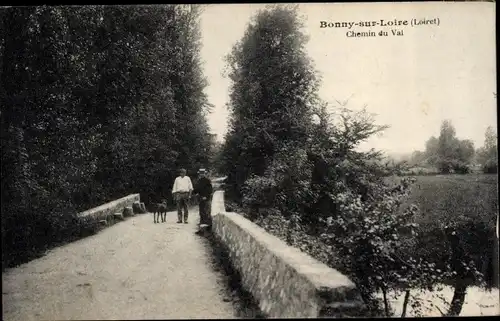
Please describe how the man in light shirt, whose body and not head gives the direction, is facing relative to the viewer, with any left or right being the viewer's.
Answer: facing the viewer

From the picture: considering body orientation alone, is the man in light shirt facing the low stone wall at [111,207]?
no
